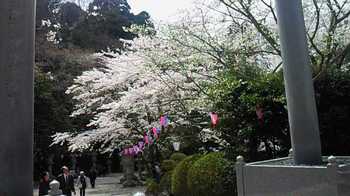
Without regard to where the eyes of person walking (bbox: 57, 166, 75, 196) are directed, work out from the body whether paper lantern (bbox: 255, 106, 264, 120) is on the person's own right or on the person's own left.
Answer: on the person's own left

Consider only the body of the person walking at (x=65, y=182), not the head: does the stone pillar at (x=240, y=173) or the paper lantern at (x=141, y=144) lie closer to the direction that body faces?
the stone pillar

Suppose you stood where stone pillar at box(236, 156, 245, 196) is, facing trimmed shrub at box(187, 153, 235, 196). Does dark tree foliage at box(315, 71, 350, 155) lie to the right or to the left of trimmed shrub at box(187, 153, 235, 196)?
right

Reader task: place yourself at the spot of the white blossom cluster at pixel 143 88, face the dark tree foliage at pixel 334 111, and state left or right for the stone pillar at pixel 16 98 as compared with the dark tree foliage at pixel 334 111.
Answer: right

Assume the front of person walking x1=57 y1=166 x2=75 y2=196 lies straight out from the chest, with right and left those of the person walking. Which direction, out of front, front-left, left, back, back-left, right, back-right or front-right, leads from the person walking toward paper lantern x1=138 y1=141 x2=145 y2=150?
back-left

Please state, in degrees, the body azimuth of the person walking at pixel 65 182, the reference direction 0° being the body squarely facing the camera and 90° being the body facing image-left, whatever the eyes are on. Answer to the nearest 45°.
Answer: approximately 0°

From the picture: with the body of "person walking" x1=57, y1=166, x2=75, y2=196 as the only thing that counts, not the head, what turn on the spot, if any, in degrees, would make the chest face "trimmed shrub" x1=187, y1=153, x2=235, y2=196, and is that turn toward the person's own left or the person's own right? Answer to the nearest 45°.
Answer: approximately 45° to the person's own left

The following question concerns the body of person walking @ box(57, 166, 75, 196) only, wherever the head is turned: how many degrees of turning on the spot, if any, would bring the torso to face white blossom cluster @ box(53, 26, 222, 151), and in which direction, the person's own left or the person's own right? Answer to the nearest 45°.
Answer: approximately 135° to the person's own left

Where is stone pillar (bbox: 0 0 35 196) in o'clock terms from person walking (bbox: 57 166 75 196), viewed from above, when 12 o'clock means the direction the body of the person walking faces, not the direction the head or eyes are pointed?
The stone pillar is roughly at 12 o'clock from the person walking.

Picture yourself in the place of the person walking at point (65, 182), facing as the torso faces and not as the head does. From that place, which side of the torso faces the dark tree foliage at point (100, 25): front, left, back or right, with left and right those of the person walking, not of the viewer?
back

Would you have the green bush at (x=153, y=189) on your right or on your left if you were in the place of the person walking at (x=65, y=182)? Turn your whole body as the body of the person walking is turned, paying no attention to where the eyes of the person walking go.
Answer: on your left

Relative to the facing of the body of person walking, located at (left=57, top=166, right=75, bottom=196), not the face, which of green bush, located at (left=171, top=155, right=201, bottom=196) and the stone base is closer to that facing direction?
the stone base
